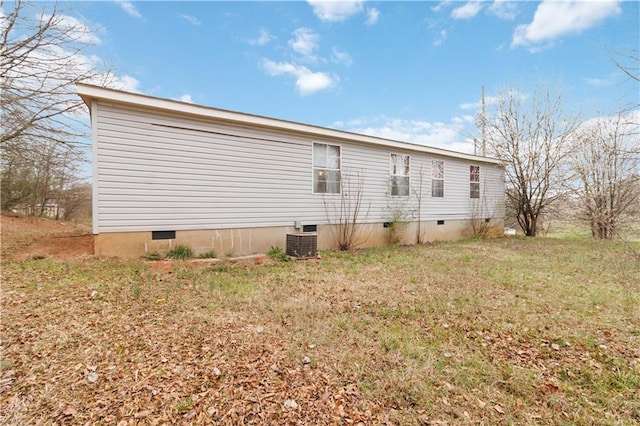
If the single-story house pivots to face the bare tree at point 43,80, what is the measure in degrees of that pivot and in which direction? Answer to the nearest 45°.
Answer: approximately 45° to its left

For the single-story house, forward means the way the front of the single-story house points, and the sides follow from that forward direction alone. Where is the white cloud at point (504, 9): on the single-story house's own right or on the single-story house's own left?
on the single-story house's own right
